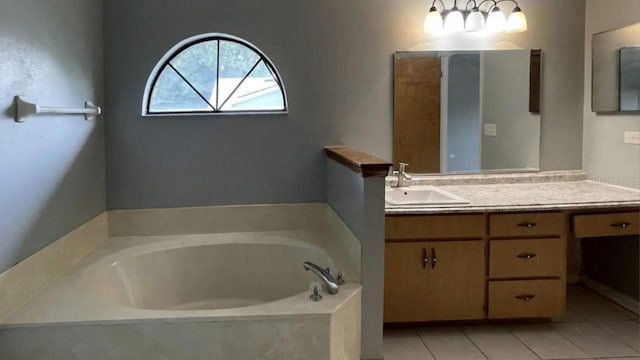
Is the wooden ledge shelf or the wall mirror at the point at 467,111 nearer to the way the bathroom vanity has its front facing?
the wooden ledge shelf

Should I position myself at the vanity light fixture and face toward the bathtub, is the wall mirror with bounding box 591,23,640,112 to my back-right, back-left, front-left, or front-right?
back-left

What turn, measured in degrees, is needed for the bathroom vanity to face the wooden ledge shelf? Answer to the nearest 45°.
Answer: approximately 45° to its right

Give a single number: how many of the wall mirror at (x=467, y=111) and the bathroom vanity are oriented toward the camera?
2

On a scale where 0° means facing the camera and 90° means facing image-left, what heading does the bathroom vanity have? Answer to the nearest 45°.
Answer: approximately 0°
